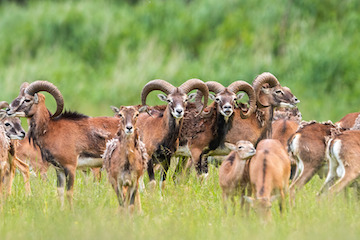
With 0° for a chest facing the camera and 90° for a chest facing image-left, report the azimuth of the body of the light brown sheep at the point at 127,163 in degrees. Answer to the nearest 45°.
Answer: approximately 0°

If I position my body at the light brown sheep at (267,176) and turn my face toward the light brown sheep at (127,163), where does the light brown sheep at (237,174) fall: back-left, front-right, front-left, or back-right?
front-right

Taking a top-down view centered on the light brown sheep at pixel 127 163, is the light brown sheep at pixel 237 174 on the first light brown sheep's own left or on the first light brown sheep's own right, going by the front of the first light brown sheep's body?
on the first light brown sheep's own left

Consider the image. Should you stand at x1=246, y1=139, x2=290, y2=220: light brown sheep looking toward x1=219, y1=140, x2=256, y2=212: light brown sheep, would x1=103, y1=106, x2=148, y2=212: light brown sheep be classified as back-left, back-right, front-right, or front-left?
front-left
